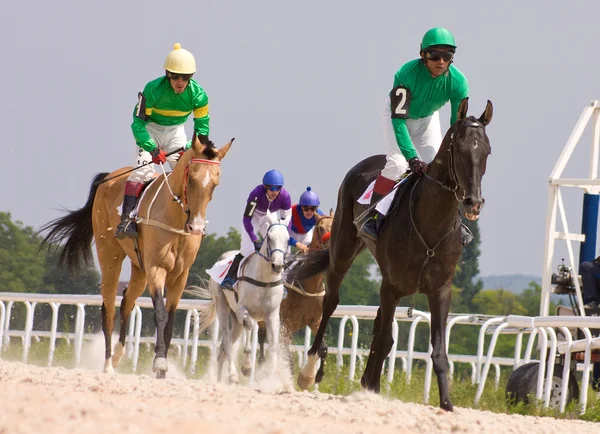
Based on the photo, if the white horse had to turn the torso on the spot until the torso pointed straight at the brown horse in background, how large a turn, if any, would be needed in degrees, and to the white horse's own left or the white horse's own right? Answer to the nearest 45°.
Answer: approximately 90° to the white horse's own left

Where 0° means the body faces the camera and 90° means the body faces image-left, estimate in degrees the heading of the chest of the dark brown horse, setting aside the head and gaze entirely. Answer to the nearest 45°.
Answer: approximately 315°

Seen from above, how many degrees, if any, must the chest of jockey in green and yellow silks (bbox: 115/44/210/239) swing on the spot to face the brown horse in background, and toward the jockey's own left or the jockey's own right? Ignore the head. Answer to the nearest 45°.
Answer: approximately 90° to the jockey's own left

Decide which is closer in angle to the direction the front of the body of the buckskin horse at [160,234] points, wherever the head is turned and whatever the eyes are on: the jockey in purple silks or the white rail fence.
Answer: the white rail fence

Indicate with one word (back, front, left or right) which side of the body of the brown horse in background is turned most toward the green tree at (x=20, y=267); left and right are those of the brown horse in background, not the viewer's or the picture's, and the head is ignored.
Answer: back

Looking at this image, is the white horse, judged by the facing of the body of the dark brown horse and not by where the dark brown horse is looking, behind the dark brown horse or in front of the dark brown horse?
behind

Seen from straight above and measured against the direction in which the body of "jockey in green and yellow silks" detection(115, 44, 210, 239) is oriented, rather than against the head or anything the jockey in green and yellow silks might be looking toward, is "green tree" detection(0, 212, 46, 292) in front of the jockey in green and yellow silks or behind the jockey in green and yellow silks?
behind
